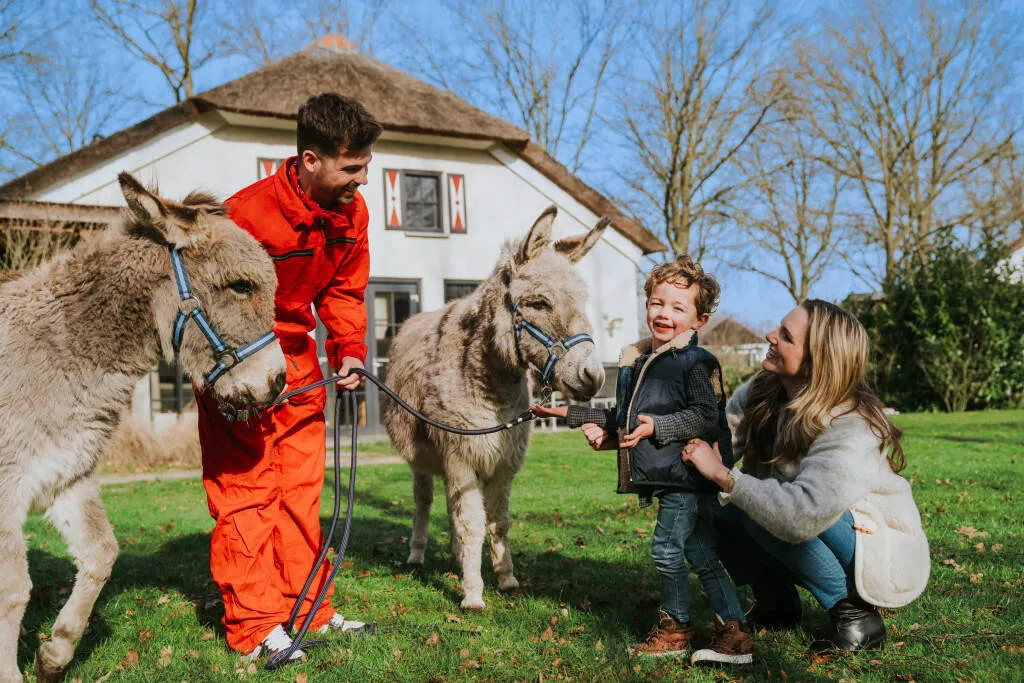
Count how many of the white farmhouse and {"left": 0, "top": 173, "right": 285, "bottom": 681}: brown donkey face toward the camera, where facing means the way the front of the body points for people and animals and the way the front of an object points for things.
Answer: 1

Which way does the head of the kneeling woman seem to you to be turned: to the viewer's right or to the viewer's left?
to the viewer's left

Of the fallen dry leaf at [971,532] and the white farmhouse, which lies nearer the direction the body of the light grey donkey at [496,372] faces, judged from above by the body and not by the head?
the fallen dry leaf

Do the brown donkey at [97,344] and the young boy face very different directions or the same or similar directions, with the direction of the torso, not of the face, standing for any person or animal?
very different directions

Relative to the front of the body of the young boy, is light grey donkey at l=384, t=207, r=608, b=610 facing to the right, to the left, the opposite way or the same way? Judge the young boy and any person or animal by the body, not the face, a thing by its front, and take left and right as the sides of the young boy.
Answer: to the left

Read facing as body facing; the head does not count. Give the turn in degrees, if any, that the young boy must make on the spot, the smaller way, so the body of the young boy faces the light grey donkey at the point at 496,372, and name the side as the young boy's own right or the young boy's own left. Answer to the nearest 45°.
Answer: approximately 90° to the young boy's own right

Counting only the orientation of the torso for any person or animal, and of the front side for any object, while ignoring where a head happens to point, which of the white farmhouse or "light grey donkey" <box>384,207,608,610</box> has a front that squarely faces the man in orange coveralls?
the white farmhouse

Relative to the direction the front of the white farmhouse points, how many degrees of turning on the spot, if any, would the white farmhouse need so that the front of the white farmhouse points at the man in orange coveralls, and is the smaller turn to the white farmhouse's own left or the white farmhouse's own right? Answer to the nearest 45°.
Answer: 0° — it already faces them

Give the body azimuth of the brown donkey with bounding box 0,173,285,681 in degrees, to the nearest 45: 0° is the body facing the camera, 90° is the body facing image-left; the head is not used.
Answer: approximately 270°

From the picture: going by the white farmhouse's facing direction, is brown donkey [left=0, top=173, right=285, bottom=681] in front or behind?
in front
